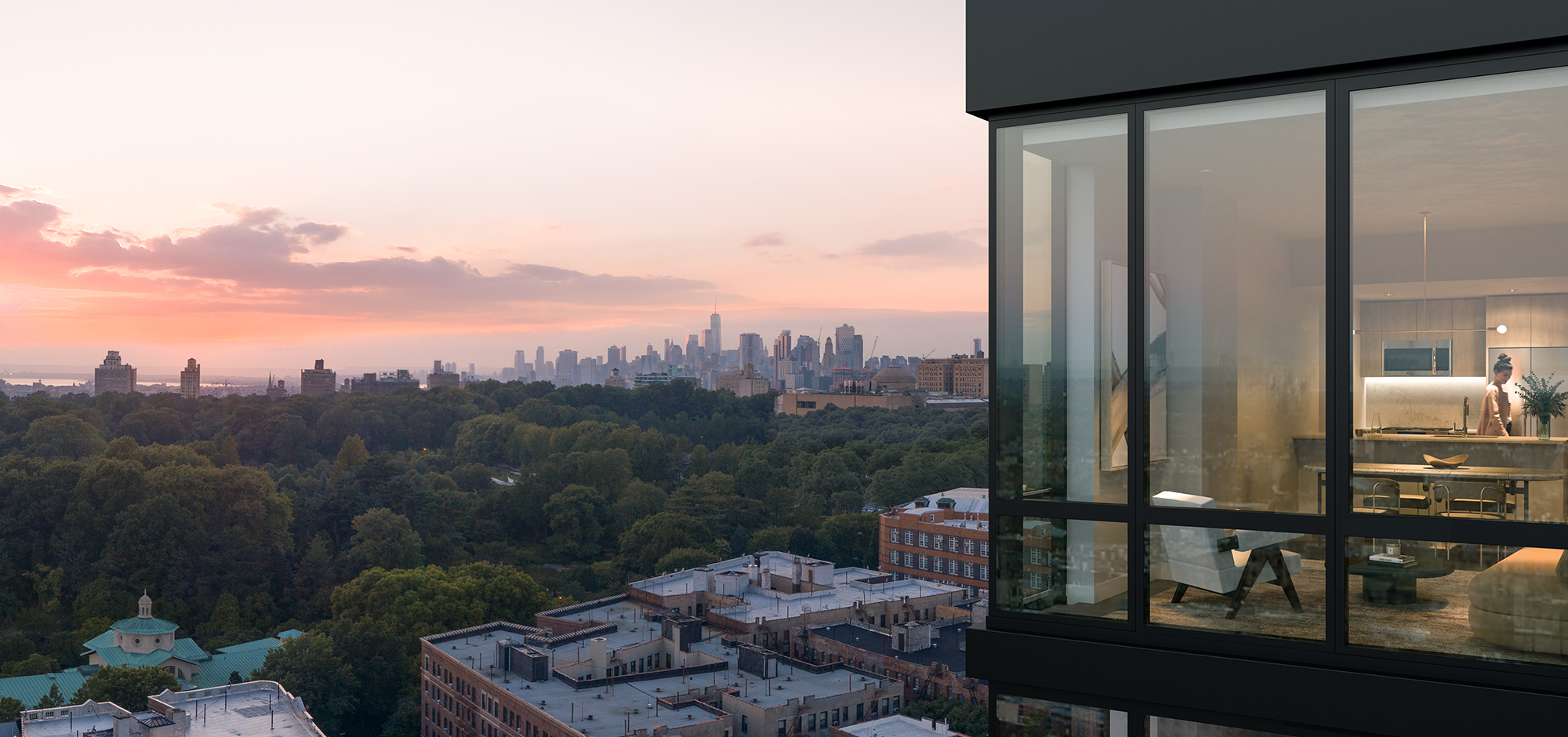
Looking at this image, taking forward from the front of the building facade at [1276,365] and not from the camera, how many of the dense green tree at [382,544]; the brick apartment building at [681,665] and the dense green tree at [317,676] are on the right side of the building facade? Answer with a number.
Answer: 3

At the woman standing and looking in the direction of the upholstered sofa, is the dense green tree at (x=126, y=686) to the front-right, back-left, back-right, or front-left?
back-right

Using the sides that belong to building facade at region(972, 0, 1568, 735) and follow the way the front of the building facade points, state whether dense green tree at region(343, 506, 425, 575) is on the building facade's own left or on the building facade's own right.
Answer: on the building facade's own right

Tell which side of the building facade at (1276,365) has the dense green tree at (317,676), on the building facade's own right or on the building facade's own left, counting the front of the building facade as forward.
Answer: on the building facade's own right

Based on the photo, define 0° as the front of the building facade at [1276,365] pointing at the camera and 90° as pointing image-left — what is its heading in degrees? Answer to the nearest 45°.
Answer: approximately 45°
